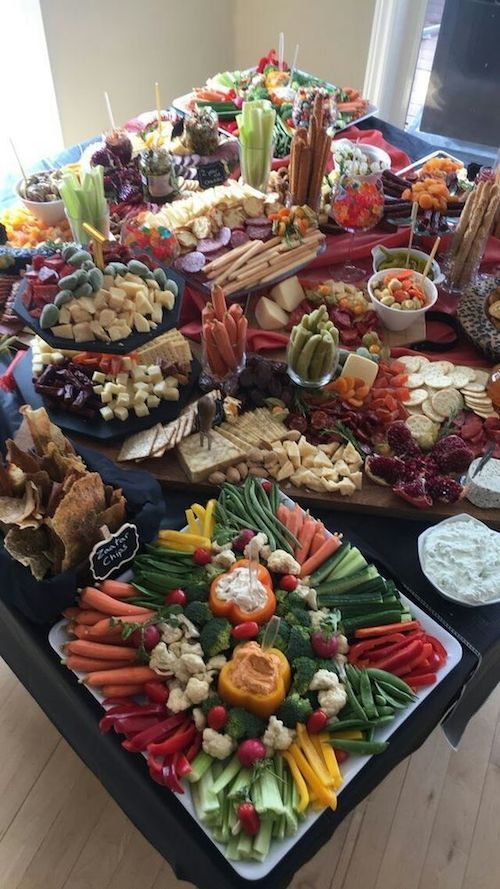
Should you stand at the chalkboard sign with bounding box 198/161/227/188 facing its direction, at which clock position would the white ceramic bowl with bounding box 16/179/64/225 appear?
The white ceramic bowl is roughly at 2 o'clock from the chalkboard sign.

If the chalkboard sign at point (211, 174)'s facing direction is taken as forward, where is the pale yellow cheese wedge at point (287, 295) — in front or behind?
in front

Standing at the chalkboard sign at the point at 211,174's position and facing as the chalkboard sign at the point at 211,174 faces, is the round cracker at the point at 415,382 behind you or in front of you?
in front

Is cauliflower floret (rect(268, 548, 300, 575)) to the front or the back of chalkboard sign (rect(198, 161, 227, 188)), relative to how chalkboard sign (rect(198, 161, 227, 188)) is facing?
to the front

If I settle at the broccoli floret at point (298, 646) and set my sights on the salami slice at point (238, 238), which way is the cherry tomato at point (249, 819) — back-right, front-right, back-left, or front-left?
back-left

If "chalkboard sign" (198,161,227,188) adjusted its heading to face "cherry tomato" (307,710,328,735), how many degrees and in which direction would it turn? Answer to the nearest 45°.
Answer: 0° — it already faces it

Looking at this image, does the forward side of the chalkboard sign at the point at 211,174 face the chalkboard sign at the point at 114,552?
yes

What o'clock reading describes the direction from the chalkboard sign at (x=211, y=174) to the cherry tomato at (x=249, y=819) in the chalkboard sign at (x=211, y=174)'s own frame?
The cherry tomato is roughly at 12 o'clock from the chalkboard sign.

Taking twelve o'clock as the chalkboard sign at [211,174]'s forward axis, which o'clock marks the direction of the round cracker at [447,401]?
The round cracker is roughly at 11 o'clock from the chalkboard sign.

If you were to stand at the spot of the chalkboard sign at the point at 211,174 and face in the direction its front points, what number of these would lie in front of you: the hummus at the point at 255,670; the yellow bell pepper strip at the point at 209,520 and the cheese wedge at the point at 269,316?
3

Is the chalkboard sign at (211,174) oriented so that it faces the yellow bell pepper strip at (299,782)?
yes

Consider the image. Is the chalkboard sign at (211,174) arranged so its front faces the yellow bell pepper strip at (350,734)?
yes

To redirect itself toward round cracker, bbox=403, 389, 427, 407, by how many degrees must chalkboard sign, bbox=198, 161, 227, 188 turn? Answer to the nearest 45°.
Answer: approximately 45° to its left

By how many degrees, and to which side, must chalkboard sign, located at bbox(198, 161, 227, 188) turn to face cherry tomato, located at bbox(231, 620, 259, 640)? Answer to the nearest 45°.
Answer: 0° — it already faces it

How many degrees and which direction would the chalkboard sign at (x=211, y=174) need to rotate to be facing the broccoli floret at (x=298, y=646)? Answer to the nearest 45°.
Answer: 0° — it already faces it
